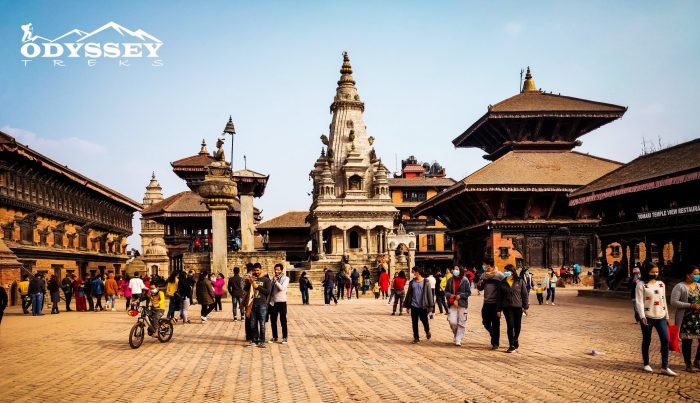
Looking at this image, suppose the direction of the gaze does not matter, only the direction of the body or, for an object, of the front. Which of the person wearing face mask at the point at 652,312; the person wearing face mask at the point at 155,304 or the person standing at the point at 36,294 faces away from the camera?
the person standing

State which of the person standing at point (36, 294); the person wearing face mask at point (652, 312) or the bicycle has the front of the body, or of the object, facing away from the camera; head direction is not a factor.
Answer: the person standing

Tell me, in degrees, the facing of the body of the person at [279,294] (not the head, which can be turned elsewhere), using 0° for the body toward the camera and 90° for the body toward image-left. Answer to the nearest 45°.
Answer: approximately 45°

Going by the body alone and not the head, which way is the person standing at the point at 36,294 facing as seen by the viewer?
away from the camera

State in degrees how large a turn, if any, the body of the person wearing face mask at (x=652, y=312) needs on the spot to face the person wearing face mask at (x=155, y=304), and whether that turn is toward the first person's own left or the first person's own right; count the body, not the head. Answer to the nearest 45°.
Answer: approximately 135° to the first person's own right

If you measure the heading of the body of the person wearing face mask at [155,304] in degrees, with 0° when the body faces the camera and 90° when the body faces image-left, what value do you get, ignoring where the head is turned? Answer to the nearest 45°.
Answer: approximately 45°

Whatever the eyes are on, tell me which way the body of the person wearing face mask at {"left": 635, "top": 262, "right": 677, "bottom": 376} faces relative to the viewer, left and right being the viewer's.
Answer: facing the viewer and to the right of the viewer
